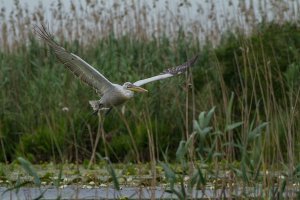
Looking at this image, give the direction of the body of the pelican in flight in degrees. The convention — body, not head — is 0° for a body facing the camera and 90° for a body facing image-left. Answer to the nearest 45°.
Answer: approximately 315°
